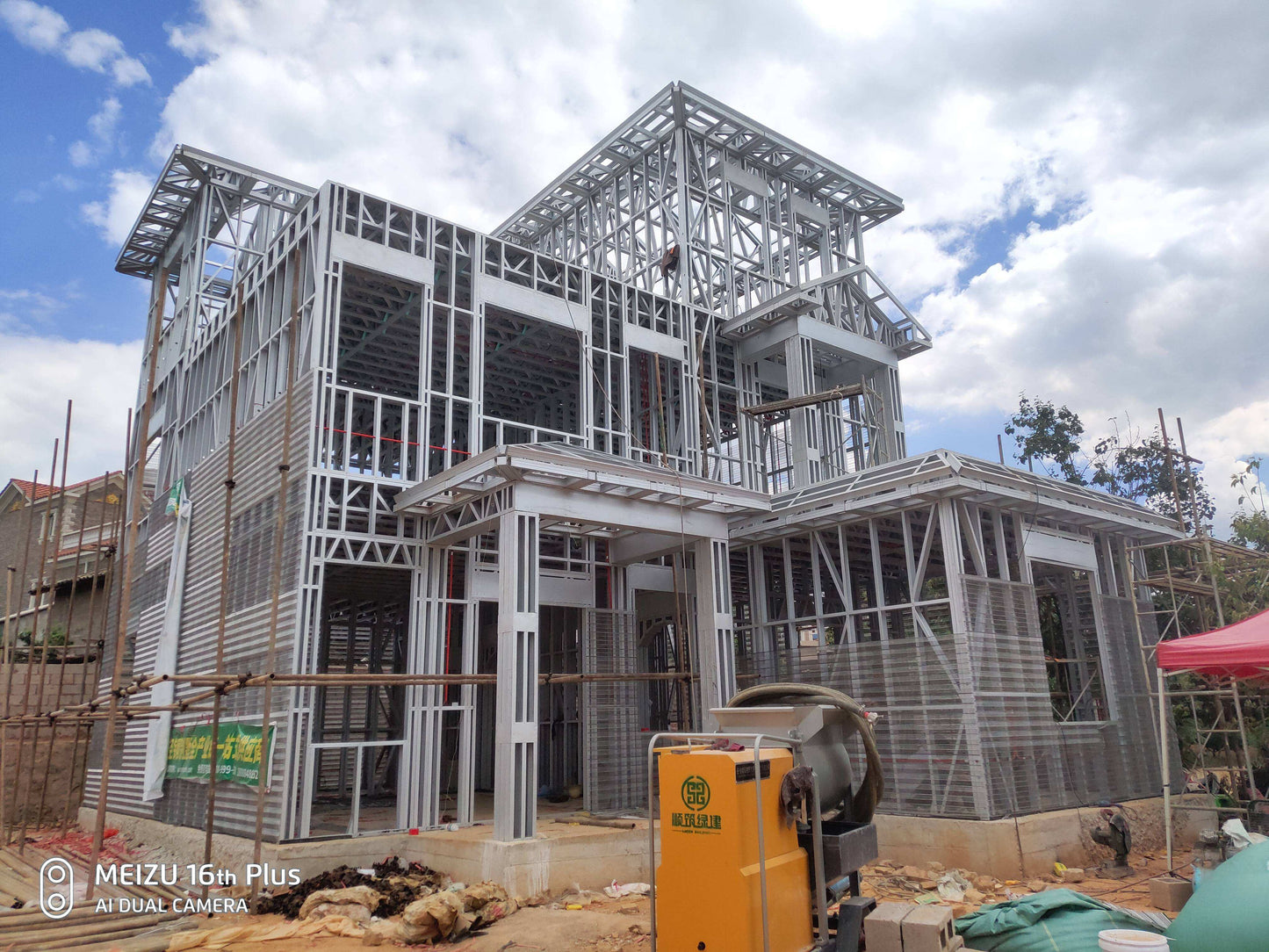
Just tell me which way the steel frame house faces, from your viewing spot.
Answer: facing the viewer and to the right of the viewer

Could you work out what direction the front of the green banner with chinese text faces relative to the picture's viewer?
facing the viewer and to the left of the viewer

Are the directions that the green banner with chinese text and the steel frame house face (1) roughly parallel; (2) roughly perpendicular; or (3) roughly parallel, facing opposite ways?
roughly perpendicular

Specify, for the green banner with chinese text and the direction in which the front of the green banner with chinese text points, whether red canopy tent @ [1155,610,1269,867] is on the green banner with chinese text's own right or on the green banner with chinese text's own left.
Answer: on the green banner with chinese text's own left

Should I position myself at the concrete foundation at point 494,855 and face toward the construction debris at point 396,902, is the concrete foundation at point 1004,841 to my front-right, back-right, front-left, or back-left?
back-left

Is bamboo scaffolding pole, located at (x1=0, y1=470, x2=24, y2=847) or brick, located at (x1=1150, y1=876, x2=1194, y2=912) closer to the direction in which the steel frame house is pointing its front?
the brick

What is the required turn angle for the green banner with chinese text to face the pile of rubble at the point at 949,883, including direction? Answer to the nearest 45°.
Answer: approximately 90° to its left

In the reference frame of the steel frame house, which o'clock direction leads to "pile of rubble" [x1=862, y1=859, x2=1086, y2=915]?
The pile of rubble is roughly at 12 o'clock from the steel frame house.

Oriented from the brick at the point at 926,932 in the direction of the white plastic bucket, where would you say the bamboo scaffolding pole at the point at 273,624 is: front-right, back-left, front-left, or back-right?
back-left

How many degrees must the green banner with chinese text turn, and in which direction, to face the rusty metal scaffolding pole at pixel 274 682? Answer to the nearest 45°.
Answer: approximately 45° to its left
